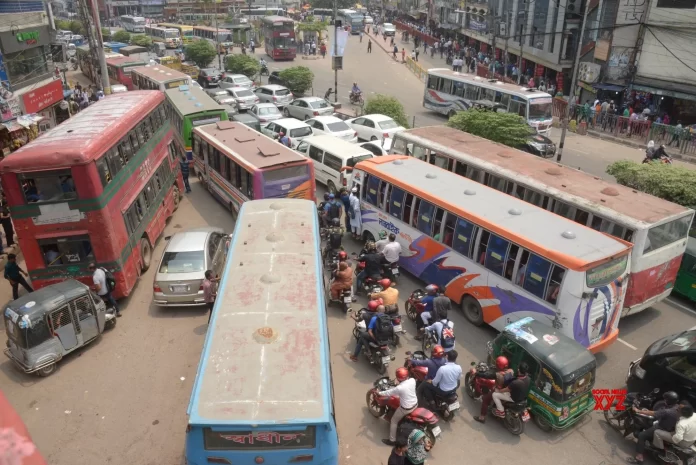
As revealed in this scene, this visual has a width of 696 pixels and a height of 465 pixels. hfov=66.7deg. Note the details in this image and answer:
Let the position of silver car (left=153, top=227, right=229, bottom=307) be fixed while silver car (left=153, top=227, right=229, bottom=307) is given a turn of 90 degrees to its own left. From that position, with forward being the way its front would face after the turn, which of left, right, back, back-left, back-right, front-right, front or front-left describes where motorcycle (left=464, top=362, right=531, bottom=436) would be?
back-left

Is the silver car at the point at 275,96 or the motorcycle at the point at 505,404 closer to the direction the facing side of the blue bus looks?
the silver car

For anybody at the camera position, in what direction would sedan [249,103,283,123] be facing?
facing away from the viewer and to the left of the viewer

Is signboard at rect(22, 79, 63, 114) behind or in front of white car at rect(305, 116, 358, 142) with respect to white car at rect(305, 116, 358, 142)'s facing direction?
in front

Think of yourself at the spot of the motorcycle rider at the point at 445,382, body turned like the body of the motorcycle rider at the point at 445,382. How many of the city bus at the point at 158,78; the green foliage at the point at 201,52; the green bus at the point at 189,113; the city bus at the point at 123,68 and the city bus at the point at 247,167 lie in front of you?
5

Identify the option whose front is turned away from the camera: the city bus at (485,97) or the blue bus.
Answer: the blue bus

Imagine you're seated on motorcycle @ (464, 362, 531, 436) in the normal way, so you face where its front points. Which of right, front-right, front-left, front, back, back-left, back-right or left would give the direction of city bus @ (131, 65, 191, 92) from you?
front

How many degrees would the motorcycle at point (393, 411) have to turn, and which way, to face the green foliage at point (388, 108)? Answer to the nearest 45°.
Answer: approximately 45° to its right

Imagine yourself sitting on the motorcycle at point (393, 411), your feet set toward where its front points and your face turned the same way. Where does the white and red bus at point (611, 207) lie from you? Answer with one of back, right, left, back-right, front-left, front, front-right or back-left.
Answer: right

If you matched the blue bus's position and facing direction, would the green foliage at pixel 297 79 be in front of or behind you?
in front

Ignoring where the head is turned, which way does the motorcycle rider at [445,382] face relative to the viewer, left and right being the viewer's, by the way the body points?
facing away from the viewer and to the left of the viewer

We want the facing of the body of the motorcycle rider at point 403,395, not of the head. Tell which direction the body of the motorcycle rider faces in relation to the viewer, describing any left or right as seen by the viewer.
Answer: facing away from the viewer and to the left of the viewer
